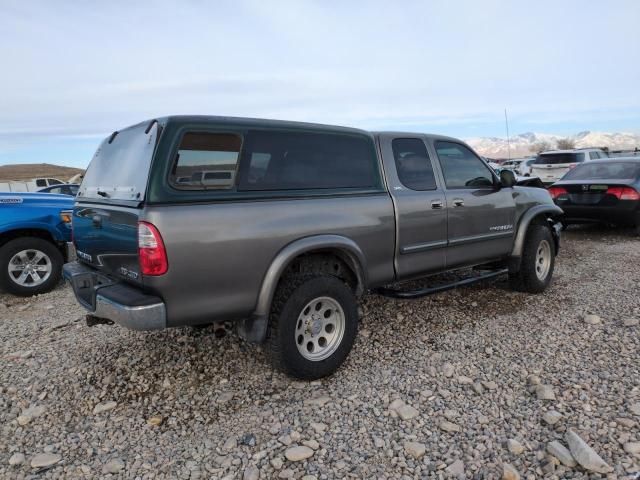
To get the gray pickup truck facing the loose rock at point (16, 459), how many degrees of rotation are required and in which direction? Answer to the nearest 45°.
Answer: approximately 180°

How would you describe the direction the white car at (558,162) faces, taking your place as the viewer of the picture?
facing away from the viewer and to the right of the viewer

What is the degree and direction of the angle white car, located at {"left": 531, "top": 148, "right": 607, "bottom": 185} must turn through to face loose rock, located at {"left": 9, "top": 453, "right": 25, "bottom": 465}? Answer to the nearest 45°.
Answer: approximately 135° to its right

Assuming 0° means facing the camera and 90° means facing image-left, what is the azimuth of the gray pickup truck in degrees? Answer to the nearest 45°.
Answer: approximately 225°

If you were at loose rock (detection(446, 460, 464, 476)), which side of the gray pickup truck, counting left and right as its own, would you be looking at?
right

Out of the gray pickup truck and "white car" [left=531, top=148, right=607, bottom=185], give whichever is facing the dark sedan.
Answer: the gray pickup truck

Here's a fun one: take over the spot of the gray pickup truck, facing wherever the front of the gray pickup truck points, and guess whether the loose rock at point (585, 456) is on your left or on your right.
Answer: on your right

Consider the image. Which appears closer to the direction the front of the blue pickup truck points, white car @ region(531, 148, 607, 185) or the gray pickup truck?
the white car
